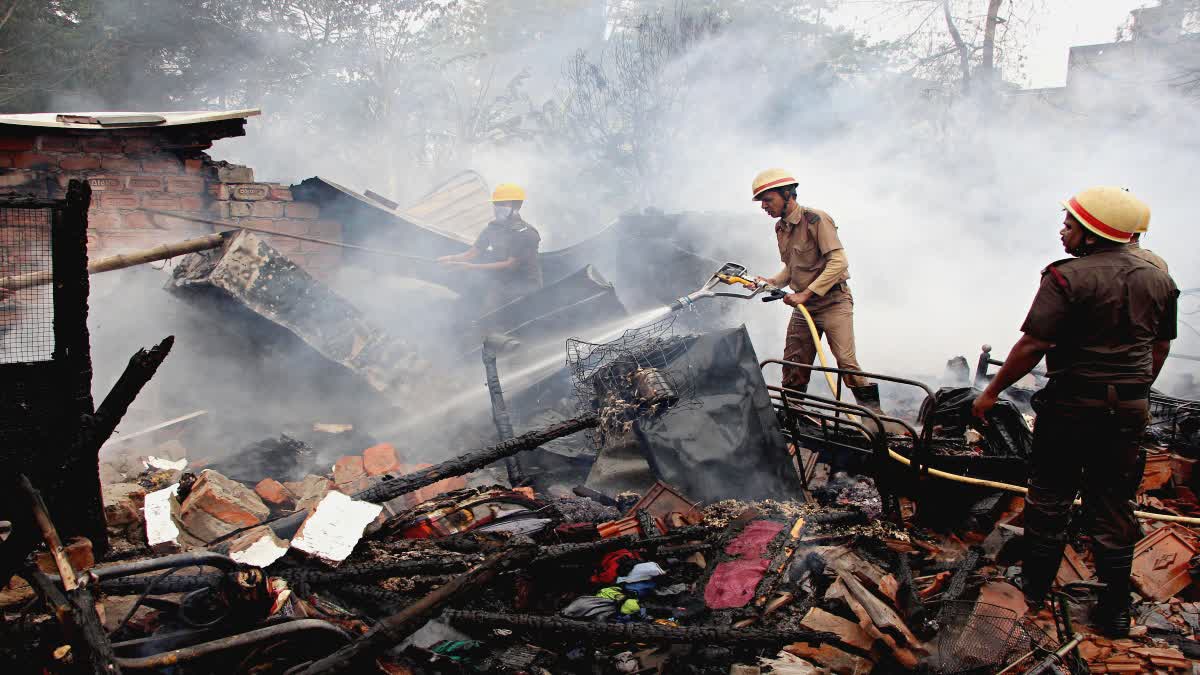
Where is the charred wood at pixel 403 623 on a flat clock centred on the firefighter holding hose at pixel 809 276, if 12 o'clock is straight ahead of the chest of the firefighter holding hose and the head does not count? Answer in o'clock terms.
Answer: The charred wood is roughly at 11 o'clock from the firefighter holding hose.

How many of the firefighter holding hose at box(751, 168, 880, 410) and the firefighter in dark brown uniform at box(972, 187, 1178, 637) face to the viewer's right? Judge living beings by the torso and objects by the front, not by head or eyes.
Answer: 0

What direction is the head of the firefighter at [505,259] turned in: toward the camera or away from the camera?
toward the camera

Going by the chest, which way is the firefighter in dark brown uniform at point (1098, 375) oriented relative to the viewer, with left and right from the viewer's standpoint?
facing away from the viewer and to the left of the viewer

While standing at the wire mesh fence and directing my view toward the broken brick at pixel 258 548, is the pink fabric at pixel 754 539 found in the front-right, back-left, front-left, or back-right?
front-left

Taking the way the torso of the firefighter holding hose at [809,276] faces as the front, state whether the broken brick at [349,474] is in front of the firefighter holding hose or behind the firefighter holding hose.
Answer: in front

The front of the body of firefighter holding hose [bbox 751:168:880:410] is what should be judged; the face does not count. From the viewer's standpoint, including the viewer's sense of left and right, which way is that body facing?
facing the viewer and to the left of the viewer

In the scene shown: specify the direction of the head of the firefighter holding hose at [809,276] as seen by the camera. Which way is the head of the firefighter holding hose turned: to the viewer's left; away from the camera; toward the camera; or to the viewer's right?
to the viewer's left

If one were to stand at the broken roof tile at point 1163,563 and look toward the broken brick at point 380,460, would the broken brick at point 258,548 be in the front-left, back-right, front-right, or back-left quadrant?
front-left

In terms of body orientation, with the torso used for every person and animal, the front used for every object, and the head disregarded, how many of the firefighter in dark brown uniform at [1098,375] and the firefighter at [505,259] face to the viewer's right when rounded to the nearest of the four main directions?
0
